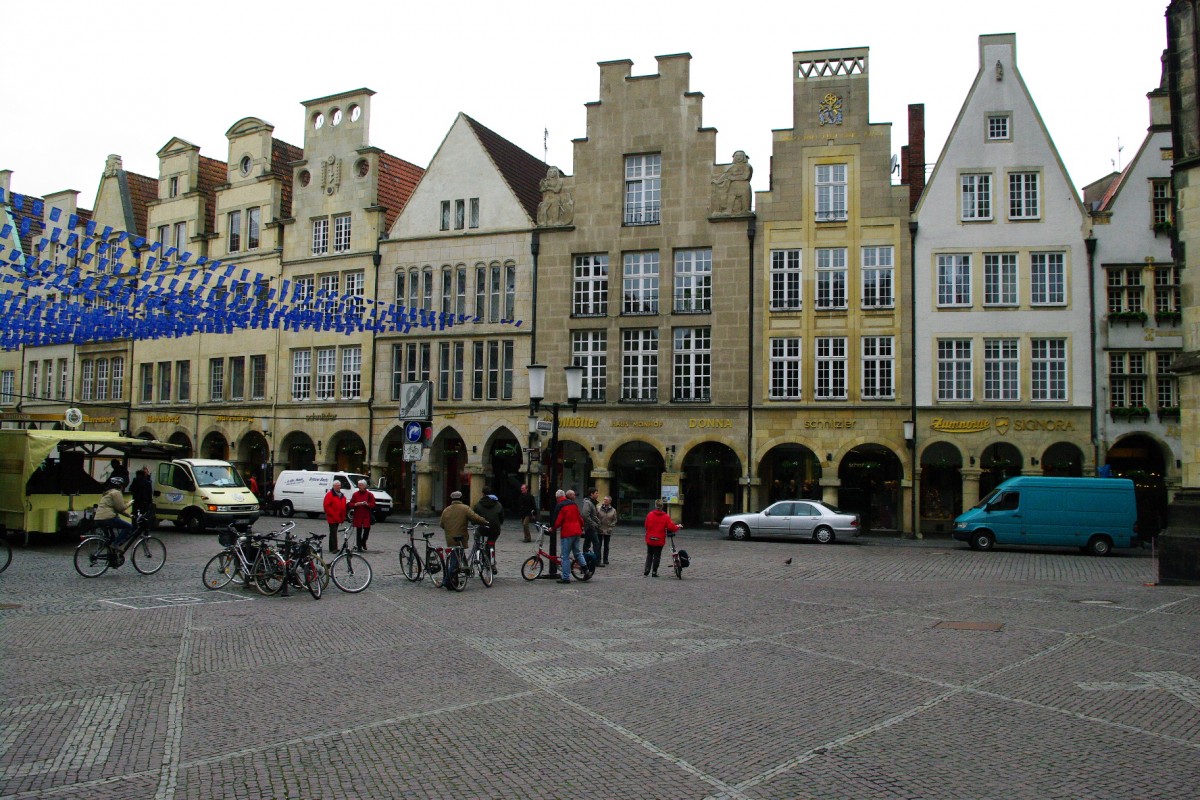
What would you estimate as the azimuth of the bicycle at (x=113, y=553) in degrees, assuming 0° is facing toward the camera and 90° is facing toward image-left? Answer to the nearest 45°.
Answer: approximately 270°

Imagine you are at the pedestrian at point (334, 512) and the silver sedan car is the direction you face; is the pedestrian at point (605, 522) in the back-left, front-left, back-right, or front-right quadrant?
front-right

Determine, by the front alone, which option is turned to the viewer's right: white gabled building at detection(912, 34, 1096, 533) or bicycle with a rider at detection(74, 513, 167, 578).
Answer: the bicycle with a rider

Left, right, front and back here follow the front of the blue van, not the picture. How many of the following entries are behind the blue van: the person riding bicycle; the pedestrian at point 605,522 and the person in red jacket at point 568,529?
0

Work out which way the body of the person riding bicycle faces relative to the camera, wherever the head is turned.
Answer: to the viewer's right

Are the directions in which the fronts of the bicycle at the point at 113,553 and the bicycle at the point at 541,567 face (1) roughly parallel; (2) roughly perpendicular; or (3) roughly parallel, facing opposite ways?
roughly parallel, facing opposite ways

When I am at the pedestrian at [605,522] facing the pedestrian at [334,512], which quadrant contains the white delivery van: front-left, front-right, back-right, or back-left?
front-right

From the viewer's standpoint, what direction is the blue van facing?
to the viewer's left

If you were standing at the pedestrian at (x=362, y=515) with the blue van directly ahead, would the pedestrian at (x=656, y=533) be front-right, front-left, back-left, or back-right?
front-right

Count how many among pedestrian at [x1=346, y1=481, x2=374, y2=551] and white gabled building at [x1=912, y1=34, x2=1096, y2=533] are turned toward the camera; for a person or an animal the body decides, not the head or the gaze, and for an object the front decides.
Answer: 2

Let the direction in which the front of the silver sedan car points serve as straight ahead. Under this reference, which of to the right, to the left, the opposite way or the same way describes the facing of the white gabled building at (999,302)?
to the left

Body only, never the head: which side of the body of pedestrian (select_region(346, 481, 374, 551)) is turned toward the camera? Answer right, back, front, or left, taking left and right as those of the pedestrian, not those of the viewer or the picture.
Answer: front

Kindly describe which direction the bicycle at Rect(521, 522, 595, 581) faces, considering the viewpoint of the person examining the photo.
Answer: facing to the left of the viewer
